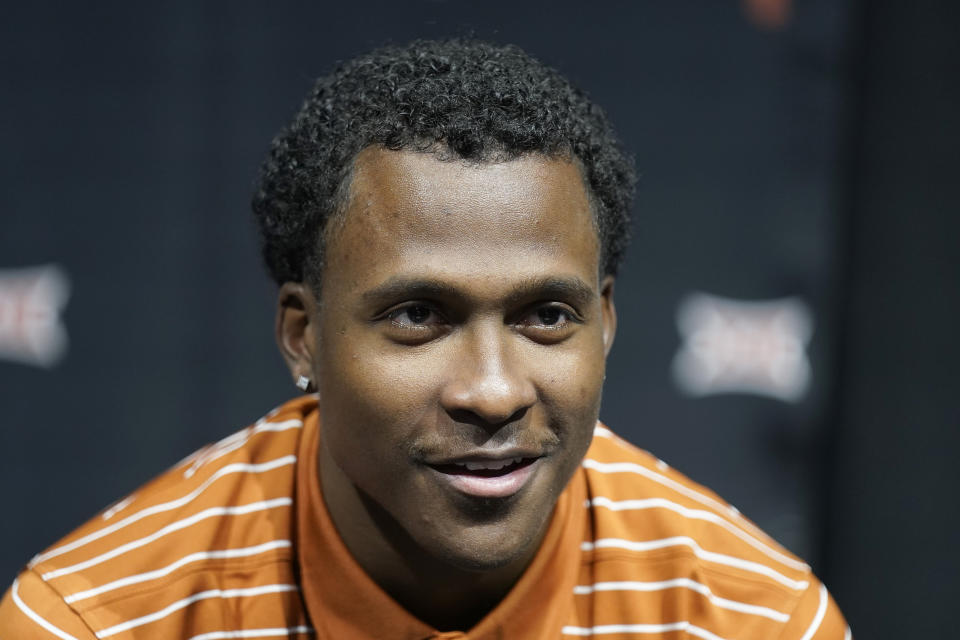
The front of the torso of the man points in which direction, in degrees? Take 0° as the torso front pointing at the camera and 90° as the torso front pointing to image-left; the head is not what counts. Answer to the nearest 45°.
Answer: approximately 0°
